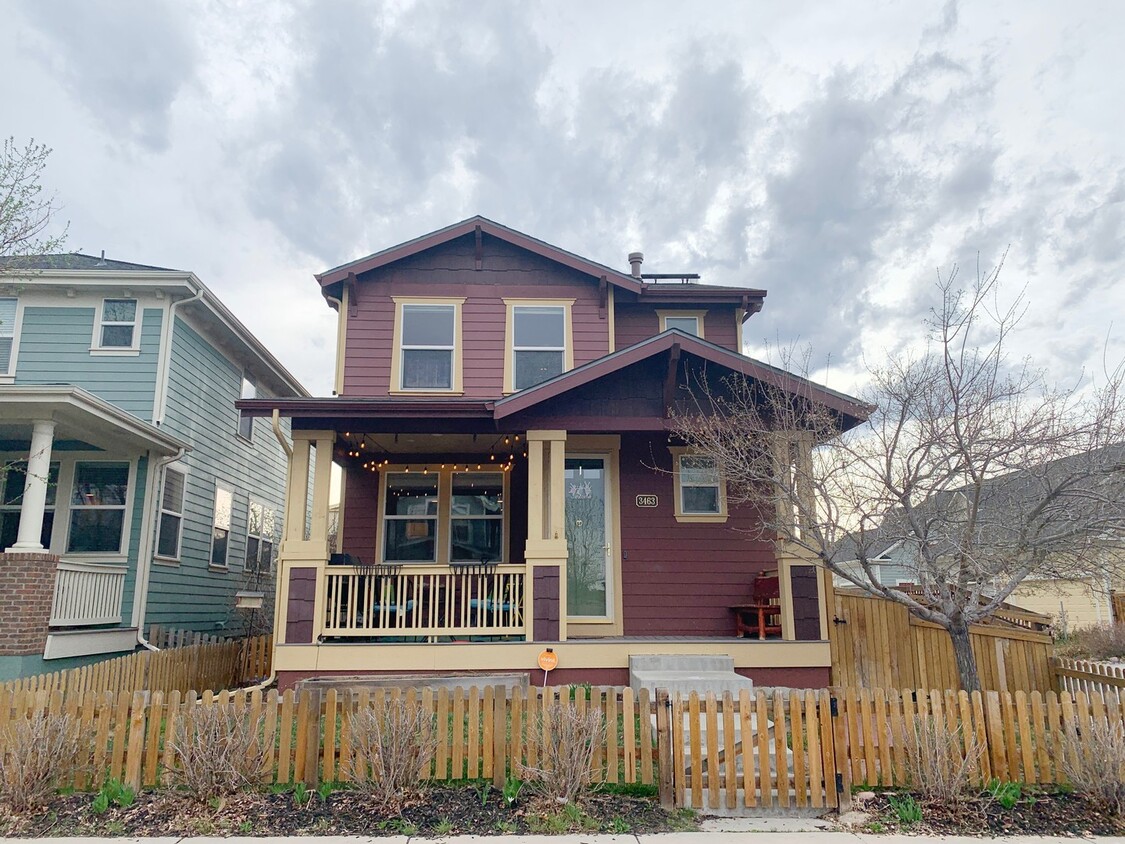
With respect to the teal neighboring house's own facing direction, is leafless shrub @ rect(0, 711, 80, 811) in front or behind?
in front

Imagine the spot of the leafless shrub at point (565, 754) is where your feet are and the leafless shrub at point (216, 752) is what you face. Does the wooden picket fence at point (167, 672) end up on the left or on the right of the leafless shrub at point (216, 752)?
right

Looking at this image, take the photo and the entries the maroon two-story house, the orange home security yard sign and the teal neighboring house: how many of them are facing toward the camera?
3

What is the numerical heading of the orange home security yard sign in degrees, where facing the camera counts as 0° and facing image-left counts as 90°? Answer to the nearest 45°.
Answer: approximately 0°

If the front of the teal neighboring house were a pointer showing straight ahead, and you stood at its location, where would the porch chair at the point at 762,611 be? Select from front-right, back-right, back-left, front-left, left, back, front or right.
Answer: front-left

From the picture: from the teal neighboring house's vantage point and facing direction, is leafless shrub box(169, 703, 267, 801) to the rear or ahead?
ahead

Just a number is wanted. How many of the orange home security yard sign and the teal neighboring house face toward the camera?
2

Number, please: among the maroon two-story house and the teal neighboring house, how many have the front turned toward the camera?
2

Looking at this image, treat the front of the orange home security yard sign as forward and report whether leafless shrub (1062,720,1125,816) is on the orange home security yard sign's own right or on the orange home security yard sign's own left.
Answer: on the orange home security yard sign's own left

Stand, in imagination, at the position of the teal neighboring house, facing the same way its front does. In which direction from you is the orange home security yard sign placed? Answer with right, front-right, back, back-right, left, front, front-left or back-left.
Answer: front-left

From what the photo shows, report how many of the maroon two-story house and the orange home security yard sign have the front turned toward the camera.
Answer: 2
